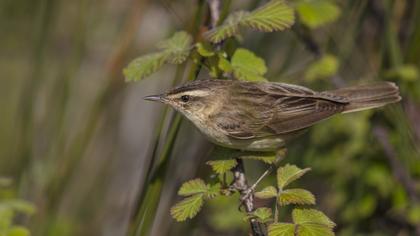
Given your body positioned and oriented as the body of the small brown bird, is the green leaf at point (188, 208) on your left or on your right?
on your left

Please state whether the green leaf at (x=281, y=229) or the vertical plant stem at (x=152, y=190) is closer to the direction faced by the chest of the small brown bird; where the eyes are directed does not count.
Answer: the vertical plant stem

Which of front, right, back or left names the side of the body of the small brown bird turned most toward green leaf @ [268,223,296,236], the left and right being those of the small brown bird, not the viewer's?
left

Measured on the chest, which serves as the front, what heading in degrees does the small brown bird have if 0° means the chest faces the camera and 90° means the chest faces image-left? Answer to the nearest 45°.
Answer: approximately 90°
